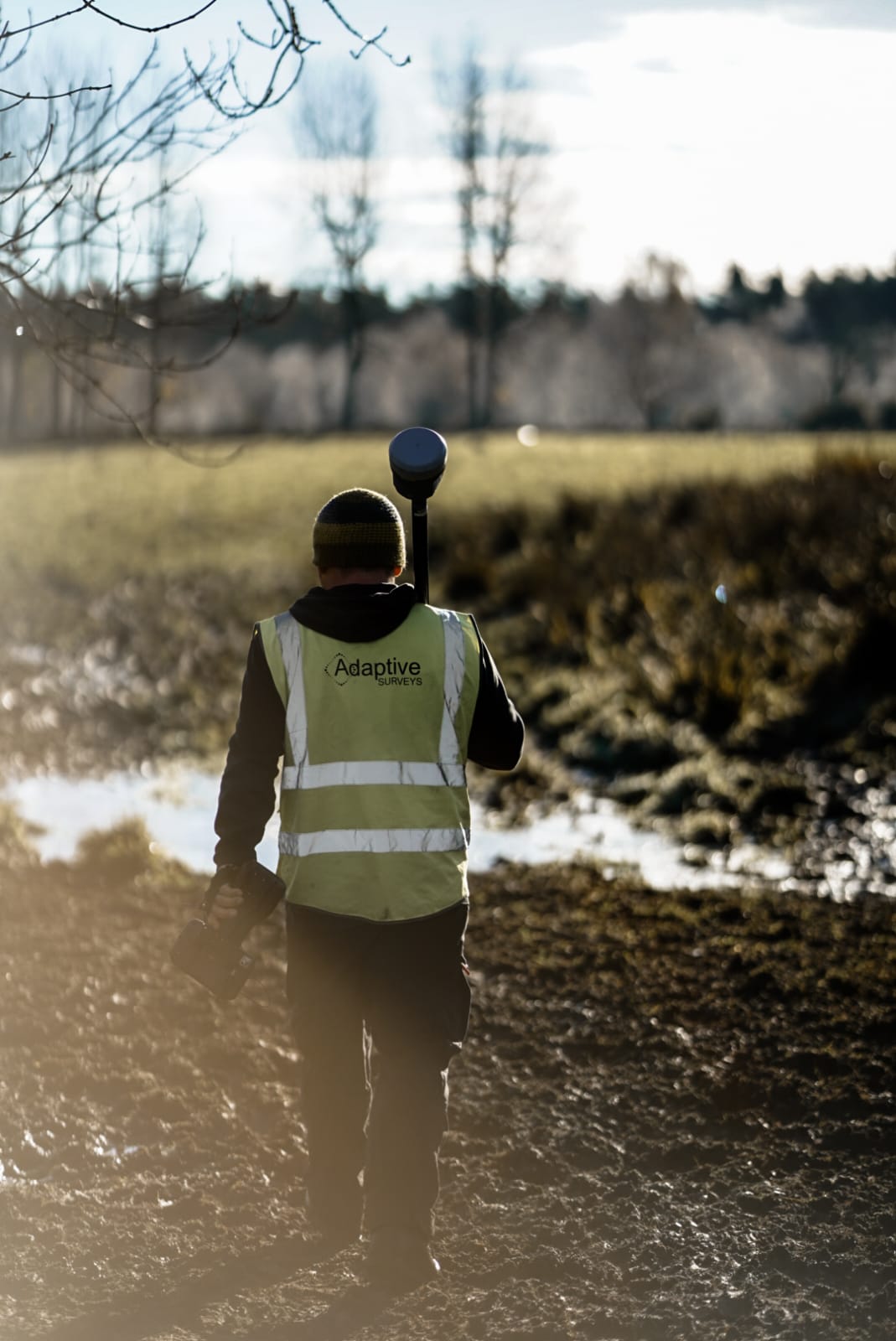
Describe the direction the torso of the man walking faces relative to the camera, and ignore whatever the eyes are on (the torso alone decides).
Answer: away from the camera

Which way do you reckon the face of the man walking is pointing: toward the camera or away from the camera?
away from the camera
